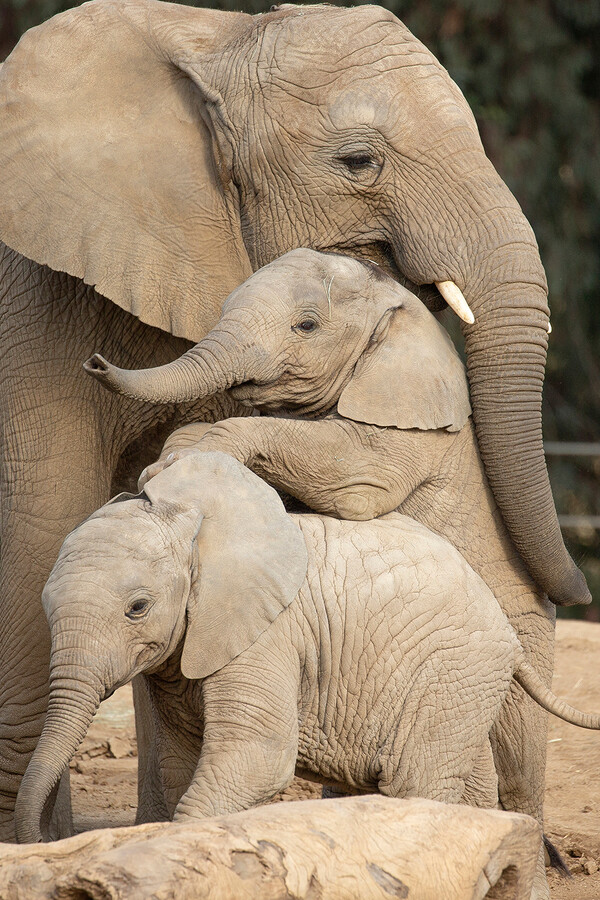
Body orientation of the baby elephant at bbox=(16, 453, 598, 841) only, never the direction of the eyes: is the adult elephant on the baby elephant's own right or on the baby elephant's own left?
on the baby elephant's own right

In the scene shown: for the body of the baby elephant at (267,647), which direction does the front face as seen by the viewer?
to the viewer's left

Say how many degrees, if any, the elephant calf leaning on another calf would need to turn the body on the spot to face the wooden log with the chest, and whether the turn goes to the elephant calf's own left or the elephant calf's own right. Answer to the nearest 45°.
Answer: approximately 90° to the elephant calf's own left

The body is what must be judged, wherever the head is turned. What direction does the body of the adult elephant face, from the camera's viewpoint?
to the viewer's right

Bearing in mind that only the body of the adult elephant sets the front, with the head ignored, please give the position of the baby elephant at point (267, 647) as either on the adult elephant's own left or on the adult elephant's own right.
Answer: on the adult elephant's own right

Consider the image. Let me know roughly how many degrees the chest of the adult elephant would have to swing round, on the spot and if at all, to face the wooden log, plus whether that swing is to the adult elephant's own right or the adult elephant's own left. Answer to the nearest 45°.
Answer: approximately 90° to the adult elephant's own right

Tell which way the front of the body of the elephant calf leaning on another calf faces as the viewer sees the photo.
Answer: to the viewer's left

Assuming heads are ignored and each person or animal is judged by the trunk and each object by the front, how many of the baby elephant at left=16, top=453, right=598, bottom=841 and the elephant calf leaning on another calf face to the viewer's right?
0
